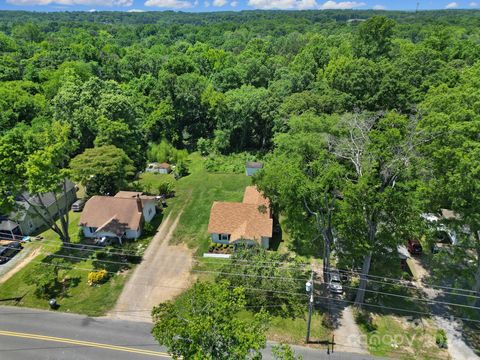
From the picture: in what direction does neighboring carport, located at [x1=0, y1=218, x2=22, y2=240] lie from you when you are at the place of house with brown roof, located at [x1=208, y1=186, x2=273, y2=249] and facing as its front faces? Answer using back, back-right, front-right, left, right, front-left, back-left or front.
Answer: right

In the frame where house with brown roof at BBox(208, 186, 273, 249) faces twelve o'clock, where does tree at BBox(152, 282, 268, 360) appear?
The tree is roughly at 12 o'clock from the house with brown roof.

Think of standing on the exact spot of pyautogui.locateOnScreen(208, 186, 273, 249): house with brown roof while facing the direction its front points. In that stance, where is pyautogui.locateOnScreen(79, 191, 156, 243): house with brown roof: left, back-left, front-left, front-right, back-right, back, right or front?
right

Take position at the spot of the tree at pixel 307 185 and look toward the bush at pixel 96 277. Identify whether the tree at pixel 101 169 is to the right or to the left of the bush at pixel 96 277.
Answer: right

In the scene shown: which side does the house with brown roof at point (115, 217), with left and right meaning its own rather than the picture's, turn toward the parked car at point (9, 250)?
right

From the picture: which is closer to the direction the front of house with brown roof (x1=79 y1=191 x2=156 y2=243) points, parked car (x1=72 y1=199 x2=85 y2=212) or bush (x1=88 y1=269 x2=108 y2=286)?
the bush

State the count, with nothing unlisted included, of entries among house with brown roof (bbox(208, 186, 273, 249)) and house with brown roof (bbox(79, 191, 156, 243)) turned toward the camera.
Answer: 2

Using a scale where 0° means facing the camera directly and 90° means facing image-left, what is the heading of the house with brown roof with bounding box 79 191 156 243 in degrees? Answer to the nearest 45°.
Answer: approximately 0°
